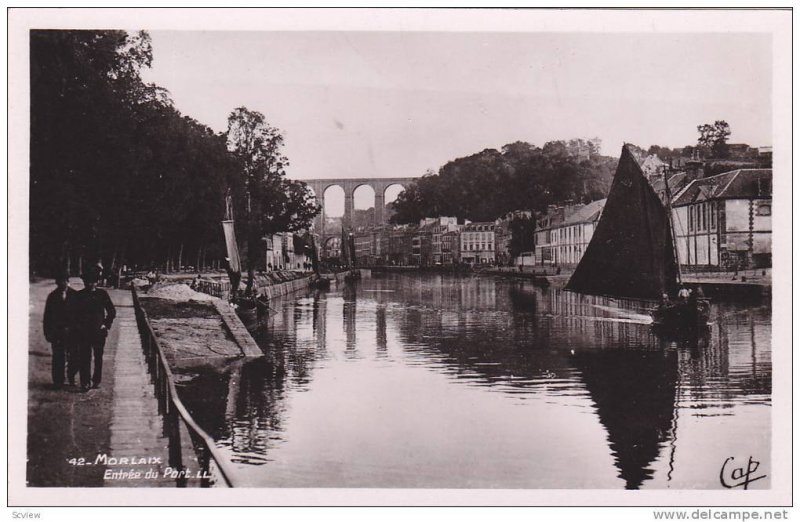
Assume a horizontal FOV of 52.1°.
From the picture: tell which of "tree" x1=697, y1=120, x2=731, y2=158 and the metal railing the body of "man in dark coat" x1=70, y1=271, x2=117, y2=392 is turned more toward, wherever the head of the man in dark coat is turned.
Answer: the metal railing

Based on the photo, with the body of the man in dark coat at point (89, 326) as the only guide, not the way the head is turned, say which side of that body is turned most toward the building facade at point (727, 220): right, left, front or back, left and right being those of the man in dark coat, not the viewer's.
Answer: left

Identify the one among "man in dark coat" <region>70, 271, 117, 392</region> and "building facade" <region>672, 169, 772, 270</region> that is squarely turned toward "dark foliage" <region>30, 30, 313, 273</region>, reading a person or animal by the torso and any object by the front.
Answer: the building facade

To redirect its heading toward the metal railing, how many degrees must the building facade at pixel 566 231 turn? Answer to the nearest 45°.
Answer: approximately 45° to its left

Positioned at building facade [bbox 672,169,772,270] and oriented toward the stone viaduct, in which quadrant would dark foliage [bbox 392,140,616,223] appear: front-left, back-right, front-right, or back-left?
front-right

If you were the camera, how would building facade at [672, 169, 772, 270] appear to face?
facing the viewer and to the left of the viewer

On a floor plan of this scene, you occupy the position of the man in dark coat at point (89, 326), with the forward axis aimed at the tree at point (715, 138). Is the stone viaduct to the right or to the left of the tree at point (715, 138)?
left

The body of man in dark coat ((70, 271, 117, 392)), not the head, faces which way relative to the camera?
toward the camera

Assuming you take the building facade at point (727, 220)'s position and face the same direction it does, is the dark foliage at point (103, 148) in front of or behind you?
in front

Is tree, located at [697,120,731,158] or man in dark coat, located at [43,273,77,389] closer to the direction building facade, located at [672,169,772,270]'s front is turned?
the man in dark coat

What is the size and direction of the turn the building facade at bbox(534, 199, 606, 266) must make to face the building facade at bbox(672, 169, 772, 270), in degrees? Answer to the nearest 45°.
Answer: approximately 45° to its left

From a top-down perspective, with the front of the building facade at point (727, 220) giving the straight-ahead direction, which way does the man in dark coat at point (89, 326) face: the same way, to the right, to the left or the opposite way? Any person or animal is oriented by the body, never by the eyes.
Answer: to the left

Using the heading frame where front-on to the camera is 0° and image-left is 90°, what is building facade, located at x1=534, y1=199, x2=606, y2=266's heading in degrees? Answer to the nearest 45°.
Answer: approximately 45°
